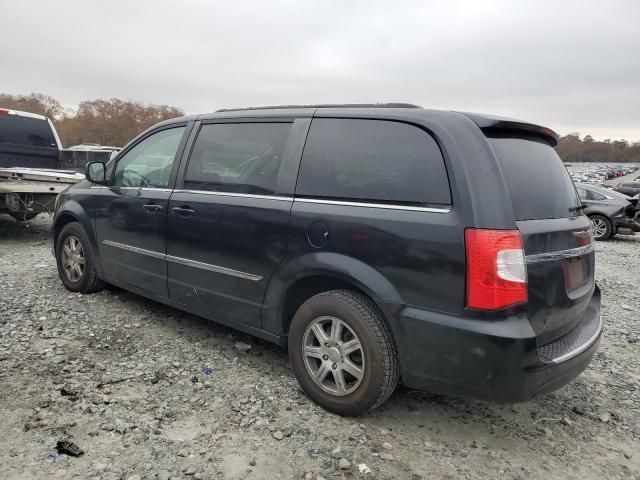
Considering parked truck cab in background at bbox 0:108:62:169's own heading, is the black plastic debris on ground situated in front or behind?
behind

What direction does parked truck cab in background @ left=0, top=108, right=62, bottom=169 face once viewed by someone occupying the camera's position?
facing away from the viewer

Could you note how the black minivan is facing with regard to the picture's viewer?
facing away from the viewer and to the left of the viewer

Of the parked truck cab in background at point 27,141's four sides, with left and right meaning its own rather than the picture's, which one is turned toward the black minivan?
back

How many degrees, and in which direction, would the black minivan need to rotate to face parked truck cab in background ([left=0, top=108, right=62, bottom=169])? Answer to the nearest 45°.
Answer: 0° — it already faces it

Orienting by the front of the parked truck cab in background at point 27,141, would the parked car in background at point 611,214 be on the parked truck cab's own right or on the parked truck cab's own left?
on the parked truck cab's own right

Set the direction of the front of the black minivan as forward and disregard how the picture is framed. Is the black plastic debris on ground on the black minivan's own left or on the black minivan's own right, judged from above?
on the black minivan's own left
